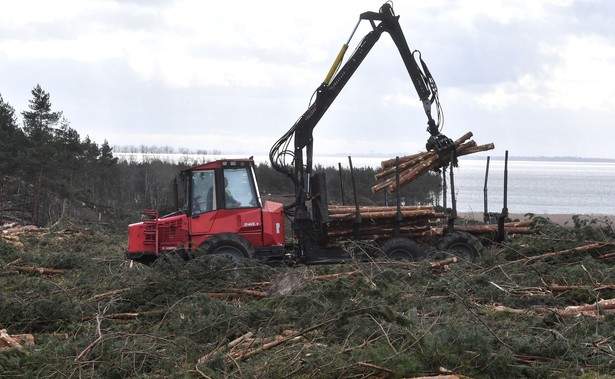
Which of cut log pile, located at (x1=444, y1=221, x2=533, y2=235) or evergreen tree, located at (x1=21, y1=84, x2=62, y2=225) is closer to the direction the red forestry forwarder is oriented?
the evergreen tree

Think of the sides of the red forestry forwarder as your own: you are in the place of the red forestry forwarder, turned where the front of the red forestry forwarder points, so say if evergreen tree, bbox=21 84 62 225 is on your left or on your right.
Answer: on your right

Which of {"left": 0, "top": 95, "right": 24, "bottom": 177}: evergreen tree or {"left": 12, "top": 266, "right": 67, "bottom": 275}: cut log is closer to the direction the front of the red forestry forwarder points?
the cut log

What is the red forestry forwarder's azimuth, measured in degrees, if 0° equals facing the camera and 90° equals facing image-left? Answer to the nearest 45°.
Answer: approximately 90°

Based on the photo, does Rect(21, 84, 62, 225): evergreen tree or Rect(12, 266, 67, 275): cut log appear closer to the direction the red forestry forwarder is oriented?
the cut log

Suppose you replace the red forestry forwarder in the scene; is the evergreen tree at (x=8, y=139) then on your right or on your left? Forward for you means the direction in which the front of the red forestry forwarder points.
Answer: on your right

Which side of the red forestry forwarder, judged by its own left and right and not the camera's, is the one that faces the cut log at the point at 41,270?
front

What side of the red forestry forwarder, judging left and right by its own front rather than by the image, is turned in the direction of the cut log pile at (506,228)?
back
